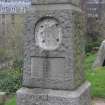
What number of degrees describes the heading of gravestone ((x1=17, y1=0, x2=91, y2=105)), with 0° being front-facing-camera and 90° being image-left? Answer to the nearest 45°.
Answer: approximately 0°

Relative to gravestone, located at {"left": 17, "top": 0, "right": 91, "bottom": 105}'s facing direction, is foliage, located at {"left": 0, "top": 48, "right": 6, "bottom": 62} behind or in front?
behind

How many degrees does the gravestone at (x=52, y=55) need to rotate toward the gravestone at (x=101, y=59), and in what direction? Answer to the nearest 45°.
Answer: approximately 180°
